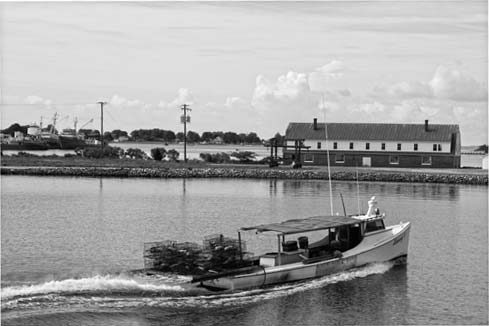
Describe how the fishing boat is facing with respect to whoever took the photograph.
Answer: facing away from the viewer and to the right of the viewer
